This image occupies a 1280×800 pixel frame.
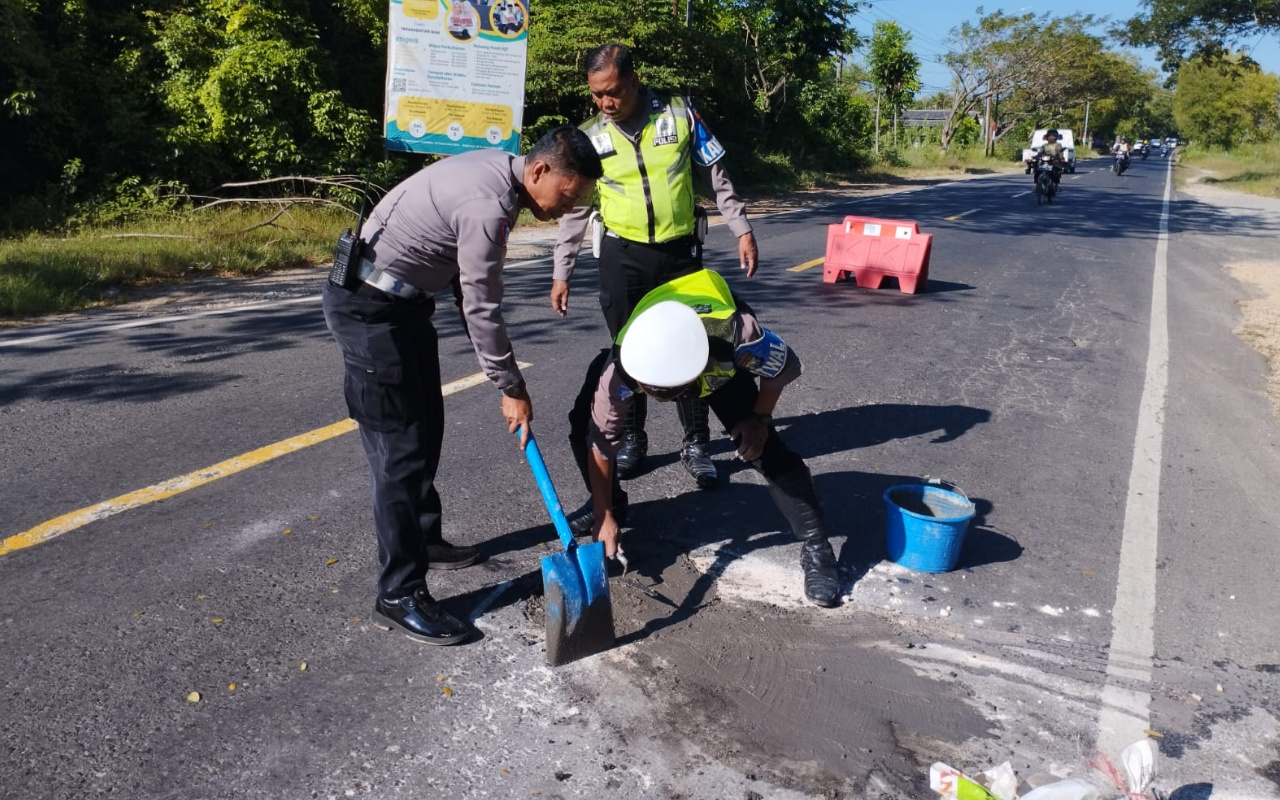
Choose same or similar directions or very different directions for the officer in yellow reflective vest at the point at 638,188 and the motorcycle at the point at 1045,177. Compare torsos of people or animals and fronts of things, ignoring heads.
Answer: same or similar directions

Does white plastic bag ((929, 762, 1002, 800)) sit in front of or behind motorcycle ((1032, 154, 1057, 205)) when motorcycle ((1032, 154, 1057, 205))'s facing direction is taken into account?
in front

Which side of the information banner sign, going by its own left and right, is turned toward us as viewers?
front

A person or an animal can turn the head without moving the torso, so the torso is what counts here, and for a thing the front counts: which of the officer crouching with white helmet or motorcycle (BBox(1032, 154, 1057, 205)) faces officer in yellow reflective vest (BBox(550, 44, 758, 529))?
the motorcycle

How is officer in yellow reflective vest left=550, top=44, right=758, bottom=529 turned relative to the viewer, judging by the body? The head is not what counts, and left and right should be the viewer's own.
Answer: facing the viewer

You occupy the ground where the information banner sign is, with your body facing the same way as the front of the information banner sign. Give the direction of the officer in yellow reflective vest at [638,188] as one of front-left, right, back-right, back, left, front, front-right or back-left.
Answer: front

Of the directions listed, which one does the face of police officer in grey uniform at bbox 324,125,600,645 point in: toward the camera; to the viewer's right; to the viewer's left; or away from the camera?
to the viewer's right

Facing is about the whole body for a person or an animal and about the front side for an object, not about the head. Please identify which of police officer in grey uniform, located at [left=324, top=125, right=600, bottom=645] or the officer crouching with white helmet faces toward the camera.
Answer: the officer crouching with white helmet

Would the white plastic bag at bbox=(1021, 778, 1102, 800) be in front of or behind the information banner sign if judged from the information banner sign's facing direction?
in front

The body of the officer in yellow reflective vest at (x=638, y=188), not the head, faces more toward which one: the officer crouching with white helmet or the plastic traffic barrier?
the officer crouching with white helmet

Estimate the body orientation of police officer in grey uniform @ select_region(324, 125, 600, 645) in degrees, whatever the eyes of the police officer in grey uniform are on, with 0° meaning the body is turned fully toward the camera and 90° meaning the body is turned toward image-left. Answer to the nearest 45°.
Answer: approximately 270°

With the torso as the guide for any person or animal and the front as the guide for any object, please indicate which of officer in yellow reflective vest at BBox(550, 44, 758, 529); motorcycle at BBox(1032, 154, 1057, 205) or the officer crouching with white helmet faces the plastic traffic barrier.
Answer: the motorcycle
